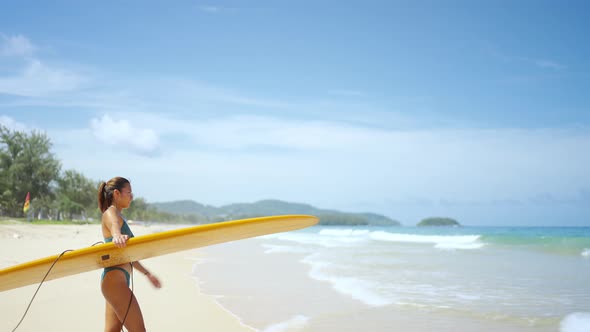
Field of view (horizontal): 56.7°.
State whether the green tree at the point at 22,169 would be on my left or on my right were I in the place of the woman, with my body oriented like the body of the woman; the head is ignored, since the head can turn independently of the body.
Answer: on my left

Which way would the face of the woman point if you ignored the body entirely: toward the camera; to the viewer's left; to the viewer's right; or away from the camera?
to the viewer's right

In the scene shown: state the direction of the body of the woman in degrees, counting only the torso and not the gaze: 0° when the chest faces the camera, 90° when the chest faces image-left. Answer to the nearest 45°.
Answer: approximately 270°
